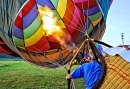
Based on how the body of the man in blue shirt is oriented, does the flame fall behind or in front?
in front

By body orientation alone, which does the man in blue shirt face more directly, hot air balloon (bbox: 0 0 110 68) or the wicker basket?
the hot air balloon

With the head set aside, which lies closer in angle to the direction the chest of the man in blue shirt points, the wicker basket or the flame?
the flame

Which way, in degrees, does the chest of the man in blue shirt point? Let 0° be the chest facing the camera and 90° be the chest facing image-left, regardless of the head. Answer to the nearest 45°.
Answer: approximately 135°

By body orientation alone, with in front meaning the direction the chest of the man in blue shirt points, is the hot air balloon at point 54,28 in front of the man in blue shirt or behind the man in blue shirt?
in front
